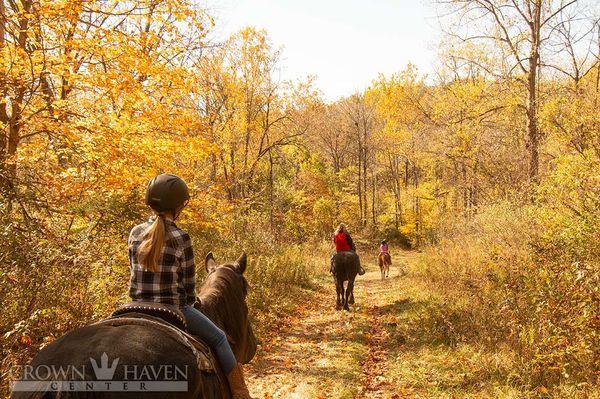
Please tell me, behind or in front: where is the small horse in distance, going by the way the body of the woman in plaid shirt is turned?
in front

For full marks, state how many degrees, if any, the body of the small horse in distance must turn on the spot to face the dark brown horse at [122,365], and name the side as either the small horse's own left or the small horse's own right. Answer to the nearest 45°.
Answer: approximately 180°

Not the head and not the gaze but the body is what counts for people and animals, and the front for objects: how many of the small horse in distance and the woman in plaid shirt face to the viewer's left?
0

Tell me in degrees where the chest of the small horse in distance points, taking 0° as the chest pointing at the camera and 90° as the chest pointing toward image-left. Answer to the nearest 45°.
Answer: approximately 180°

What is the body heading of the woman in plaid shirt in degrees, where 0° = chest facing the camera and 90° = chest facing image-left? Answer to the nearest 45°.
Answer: approximately 225°

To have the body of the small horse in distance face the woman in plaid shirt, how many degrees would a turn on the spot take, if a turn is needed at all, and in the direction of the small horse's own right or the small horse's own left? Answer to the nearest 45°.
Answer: approximately 180°
